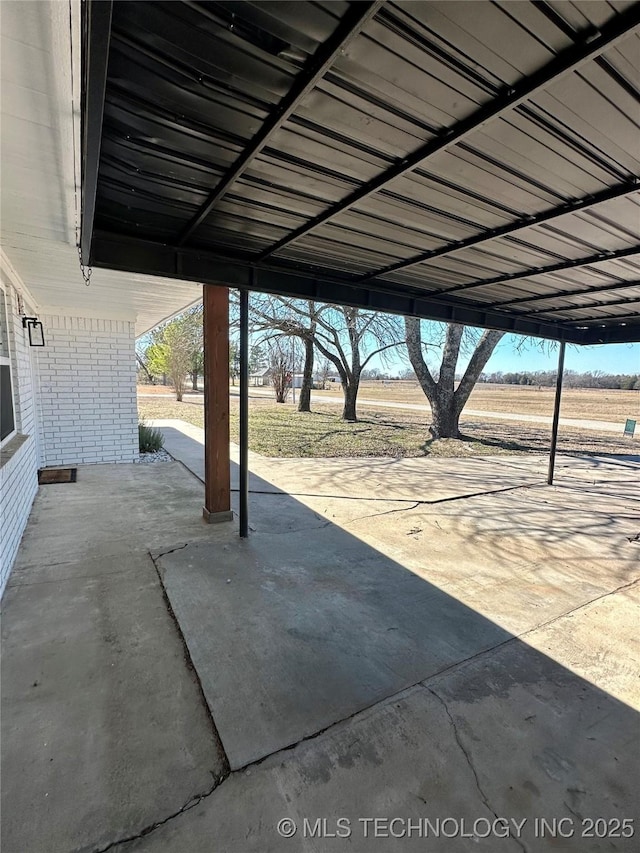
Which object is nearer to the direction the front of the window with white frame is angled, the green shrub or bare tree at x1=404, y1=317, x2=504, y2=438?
the bare tree

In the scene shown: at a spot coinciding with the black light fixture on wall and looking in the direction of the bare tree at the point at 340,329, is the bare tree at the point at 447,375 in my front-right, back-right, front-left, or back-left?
front-right

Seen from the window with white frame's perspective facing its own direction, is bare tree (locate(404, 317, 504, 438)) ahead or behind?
ahead

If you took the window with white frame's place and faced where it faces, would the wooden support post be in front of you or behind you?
in front

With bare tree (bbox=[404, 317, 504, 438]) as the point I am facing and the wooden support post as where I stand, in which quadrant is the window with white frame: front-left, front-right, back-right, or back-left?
back-left

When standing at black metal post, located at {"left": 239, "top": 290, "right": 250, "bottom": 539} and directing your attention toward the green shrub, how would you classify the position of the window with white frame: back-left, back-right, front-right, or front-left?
front-left

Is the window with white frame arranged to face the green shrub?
no

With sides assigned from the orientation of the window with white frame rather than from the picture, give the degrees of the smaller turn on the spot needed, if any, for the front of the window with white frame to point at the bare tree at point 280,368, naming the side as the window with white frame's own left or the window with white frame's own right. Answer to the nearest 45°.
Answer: approximately 45° to the window with white frame's own left

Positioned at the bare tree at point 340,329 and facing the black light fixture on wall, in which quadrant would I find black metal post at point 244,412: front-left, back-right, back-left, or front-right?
front-left

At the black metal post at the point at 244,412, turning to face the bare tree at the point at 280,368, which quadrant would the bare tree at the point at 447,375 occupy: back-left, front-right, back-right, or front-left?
front-right

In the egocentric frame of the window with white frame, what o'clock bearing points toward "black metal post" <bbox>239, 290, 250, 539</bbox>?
The black metal post is roughly at 1 o'clock from the window with white frame.

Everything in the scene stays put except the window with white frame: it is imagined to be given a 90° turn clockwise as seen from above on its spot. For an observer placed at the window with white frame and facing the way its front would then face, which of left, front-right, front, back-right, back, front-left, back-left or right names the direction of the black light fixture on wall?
back

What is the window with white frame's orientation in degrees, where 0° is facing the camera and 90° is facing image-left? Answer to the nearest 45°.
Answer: approximately 270°
